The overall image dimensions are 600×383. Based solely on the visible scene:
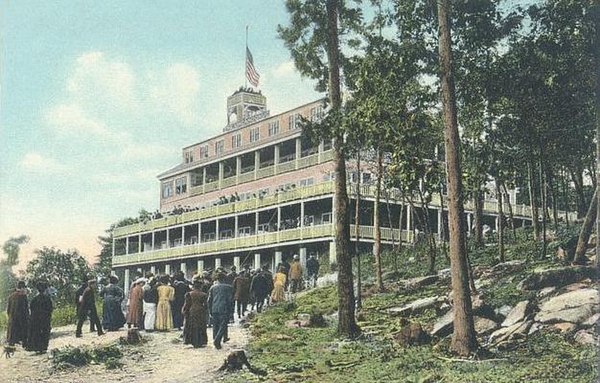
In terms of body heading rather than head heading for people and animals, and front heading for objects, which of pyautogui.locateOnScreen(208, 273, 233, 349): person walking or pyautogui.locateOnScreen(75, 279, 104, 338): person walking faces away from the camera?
pyautogui.locateOnScreen(208, 273, 233, 349): person walking

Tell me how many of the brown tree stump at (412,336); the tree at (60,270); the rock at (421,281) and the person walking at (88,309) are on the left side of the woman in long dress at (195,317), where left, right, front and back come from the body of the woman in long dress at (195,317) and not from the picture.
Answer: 2

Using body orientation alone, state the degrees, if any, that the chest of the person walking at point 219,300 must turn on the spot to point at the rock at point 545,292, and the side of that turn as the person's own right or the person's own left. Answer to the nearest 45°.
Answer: approximately 135° to the person's own right

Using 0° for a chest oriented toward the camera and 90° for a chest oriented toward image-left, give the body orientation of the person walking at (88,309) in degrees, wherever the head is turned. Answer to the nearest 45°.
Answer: approximately 270°

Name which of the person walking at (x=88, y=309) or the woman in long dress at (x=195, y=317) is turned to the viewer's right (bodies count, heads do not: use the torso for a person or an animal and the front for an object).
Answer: the person walking

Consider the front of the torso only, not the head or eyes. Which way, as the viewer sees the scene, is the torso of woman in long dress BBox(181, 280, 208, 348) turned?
away from the camera

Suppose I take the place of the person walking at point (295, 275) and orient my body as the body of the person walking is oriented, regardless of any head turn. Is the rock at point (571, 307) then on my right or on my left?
on my right

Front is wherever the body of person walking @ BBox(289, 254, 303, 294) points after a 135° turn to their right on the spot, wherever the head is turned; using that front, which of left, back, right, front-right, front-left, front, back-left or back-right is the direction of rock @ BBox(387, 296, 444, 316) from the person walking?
front

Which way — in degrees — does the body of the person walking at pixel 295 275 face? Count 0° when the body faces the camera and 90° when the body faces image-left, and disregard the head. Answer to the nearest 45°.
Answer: approximately 180°

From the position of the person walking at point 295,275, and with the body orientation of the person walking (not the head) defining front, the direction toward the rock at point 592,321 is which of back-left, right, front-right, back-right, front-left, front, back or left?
back-right
